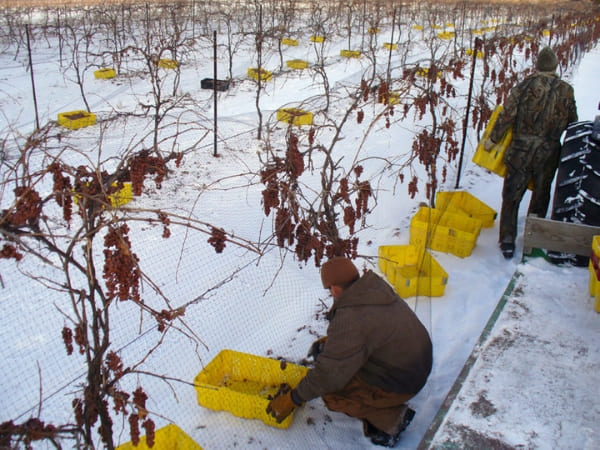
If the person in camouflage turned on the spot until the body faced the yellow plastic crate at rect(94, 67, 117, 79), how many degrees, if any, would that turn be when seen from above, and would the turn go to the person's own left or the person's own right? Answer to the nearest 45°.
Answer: approximately 45° to the person's own left

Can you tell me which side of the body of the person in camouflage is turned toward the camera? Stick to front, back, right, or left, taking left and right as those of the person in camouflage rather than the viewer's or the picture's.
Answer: back

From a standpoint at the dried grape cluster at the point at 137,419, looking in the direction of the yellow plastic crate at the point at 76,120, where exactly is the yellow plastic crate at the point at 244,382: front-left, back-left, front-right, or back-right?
front-right

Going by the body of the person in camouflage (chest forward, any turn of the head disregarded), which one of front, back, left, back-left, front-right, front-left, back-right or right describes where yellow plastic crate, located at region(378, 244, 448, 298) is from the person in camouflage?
back-left

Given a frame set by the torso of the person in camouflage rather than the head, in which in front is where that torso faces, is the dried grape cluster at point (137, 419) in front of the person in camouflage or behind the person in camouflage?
behind

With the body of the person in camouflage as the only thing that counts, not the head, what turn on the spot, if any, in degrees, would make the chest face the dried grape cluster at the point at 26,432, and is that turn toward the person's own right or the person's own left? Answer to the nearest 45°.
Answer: approximately 180°

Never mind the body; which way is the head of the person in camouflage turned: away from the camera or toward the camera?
away from the camera

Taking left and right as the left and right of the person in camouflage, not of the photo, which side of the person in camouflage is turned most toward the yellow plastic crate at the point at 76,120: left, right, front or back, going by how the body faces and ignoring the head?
left

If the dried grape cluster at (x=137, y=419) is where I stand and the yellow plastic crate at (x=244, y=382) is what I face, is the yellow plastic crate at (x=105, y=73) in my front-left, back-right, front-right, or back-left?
front-left
